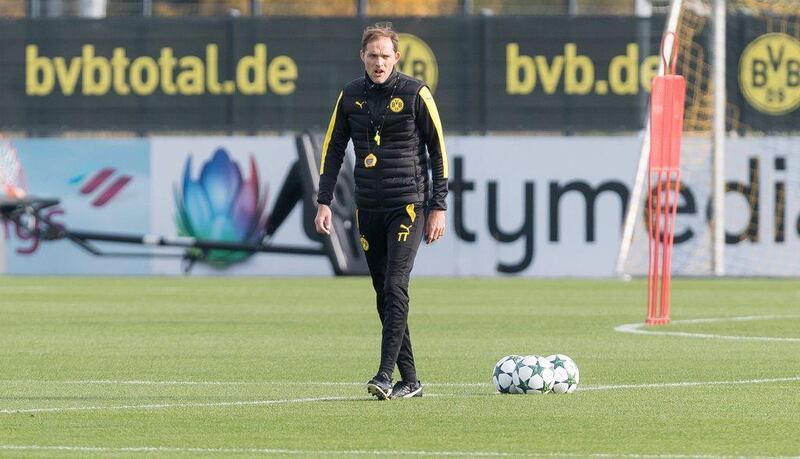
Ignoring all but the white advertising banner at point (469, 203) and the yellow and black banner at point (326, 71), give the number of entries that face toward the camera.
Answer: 2

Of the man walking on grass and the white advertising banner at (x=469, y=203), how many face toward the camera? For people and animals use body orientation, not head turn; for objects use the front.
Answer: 2
